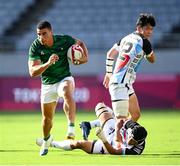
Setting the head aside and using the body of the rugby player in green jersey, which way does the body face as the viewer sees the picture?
toward the camera
